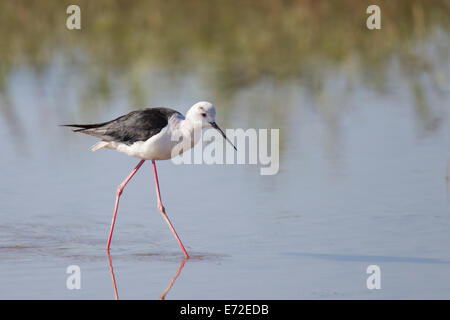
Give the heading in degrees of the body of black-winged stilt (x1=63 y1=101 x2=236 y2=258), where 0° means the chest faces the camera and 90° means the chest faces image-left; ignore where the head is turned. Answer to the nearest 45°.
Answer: approximately 270°
